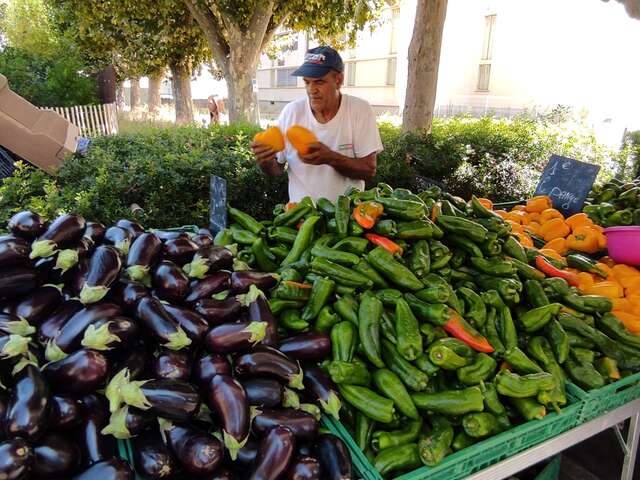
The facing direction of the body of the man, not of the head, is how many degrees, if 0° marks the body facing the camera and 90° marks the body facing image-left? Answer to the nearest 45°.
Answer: approximately 45°

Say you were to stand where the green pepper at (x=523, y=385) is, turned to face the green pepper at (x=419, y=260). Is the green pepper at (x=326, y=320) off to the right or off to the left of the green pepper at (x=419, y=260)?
left

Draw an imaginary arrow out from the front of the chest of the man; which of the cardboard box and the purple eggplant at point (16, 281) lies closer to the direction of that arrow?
the purple eggplant

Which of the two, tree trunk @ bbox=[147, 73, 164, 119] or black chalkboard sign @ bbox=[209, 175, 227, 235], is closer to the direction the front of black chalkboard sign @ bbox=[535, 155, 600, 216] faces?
the black chalkboard sign

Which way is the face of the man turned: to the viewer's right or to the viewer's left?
to the viewer's left

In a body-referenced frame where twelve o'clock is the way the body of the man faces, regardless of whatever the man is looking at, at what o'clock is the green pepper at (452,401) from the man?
The green pepper is roughly at 10 o'clock from the man.
